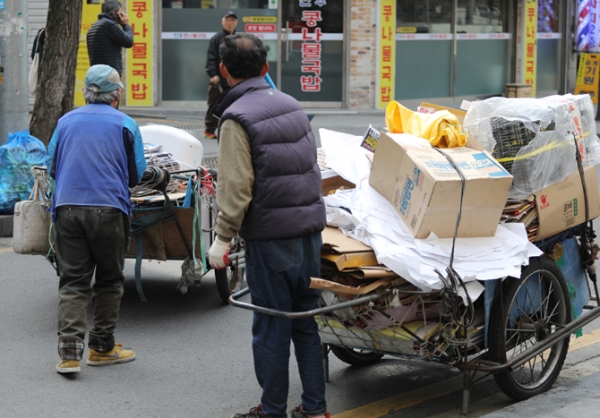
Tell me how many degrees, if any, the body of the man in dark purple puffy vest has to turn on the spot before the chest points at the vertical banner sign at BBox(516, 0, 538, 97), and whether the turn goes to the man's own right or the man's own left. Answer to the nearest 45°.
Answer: approximately 45° to the man's own right

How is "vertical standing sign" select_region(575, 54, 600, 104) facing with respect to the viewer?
toward the camera

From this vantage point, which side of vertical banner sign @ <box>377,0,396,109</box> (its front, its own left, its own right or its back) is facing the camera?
front

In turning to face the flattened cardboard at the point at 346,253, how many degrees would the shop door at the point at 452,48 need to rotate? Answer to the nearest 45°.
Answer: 0° — it already faces it

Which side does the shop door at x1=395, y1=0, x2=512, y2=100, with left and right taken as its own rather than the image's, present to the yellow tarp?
front

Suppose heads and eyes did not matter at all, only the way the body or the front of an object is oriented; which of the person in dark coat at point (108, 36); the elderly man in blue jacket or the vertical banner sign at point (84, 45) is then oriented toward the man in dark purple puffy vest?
the vertical banner sign

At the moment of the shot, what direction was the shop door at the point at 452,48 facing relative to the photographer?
facing the viewer

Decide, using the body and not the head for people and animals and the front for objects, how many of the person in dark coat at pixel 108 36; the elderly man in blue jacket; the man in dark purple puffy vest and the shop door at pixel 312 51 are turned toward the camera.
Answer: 1

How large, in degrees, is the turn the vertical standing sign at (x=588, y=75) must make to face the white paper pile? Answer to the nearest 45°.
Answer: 0° — it already faces it

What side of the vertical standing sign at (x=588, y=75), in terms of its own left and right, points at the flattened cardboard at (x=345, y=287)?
front

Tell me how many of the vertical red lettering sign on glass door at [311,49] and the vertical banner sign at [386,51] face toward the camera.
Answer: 2

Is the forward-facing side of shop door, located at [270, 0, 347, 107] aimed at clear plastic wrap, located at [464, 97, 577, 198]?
yes

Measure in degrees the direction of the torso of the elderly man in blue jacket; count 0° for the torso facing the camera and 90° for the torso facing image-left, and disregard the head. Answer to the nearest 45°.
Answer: approximately 225°

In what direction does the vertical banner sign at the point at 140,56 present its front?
toward the camera

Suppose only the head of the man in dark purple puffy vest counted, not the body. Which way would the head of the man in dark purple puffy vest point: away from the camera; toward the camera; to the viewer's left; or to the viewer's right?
away from the camera
